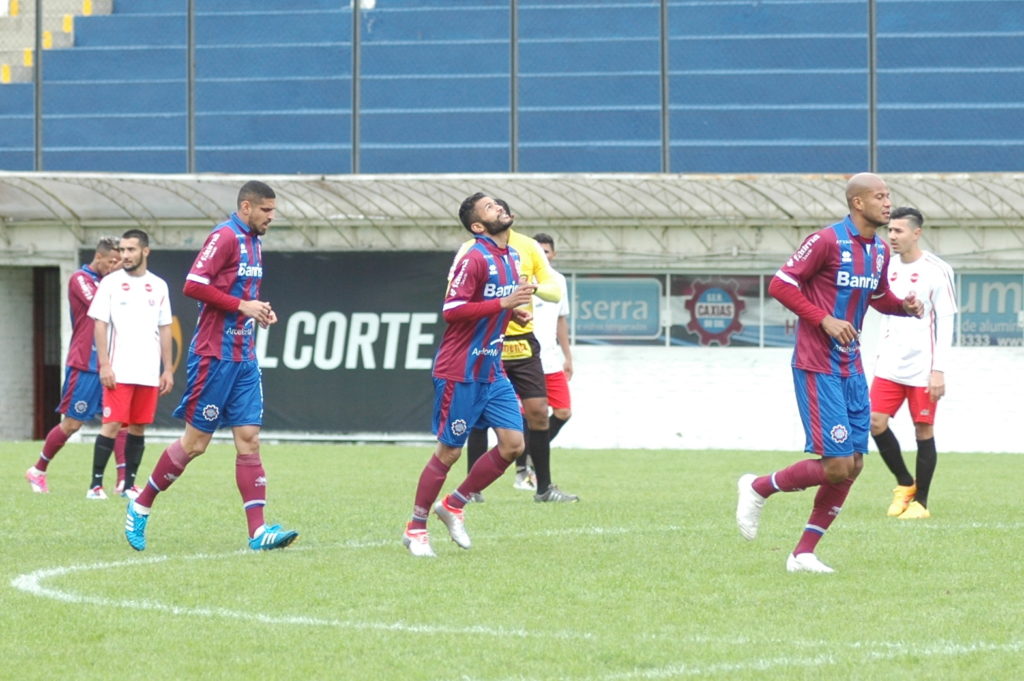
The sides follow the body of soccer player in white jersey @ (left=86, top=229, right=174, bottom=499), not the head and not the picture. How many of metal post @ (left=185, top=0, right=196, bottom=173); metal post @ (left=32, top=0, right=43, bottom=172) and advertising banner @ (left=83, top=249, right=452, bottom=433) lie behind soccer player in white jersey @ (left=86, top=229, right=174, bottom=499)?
3

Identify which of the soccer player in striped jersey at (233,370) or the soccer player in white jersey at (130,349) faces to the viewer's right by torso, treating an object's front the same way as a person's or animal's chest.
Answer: the soccer player in striped jersey

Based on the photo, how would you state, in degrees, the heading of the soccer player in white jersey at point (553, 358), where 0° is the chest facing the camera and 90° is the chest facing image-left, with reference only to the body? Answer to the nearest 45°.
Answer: approximately 45°

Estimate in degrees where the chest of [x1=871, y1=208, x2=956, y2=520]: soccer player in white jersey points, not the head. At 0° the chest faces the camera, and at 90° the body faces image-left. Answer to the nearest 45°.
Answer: approximately 45°

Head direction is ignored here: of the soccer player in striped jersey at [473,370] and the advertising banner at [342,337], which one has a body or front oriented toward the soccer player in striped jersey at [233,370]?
the advertising banner

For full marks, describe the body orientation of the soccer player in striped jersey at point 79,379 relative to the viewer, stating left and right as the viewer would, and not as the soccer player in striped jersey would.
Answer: facing to the right of the viewer
